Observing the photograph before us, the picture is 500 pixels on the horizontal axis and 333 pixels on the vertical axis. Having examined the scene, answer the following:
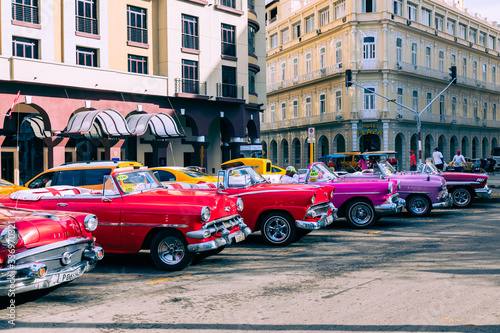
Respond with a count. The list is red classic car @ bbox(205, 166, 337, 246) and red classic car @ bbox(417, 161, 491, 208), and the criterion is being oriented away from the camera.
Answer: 0

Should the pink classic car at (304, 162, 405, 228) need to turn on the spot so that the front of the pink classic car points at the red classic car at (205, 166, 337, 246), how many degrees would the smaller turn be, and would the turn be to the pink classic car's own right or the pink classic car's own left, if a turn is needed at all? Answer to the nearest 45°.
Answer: approximately 90° to the pink classic car's own right

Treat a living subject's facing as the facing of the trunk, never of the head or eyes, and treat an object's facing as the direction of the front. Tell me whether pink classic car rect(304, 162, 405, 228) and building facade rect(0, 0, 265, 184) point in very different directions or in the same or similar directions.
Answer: same or similar directions

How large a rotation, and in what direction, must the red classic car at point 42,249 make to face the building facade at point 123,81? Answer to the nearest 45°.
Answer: approximately 135° to its left

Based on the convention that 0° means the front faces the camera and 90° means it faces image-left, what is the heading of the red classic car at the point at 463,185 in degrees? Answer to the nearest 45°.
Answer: approximately 270°

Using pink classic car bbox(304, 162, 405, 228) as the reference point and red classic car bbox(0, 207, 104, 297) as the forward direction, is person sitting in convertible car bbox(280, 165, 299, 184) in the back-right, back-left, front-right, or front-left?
front-right

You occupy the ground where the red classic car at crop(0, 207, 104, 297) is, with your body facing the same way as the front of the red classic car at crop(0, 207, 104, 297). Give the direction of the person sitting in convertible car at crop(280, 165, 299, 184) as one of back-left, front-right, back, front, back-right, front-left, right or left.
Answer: left

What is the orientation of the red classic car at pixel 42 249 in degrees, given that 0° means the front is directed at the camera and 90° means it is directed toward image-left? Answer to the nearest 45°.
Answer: approximately 315°

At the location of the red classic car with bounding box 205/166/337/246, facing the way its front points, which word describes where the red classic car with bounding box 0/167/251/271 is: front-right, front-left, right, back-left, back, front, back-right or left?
right

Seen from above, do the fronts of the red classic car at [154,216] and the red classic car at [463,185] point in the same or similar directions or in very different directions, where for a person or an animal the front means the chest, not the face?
same or similar directions

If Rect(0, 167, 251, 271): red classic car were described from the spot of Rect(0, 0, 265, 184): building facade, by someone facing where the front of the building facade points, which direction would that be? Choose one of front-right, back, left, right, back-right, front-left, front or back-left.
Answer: front-right

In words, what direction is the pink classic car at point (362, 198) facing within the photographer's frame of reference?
facing the viewer and to the right of the viewer

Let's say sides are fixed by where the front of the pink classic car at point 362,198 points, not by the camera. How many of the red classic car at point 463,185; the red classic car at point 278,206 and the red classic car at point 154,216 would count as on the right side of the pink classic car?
2
